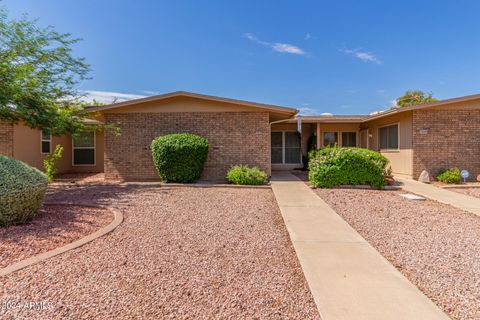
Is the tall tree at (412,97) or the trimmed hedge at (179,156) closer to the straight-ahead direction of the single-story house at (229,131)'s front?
the trimmed hedge

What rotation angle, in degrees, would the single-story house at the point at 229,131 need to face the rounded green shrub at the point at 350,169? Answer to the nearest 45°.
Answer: approximately 45° to its left

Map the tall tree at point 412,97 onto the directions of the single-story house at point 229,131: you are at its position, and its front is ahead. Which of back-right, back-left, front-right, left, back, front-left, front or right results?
back-left

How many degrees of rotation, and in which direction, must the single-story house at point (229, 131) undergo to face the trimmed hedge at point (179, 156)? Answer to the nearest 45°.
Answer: approximately 45° to its right

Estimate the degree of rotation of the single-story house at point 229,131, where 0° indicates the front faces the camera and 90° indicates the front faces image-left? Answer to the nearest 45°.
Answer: approximately 0°

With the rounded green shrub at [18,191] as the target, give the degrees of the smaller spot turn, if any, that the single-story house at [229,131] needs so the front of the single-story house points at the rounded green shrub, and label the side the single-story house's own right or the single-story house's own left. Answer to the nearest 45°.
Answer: approximately 45° to the single-story house's own right

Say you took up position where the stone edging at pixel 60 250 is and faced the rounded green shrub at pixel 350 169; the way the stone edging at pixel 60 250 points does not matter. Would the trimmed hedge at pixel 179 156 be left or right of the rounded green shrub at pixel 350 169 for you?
left

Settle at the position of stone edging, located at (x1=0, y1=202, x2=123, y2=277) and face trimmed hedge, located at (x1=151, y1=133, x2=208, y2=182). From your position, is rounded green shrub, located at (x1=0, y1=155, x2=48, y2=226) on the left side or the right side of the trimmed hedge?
left

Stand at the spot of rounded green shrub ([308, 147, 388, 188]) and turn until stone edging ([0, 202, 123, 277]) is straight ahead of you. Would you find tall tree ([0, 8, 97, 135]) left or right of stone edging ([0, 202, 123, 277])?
right
